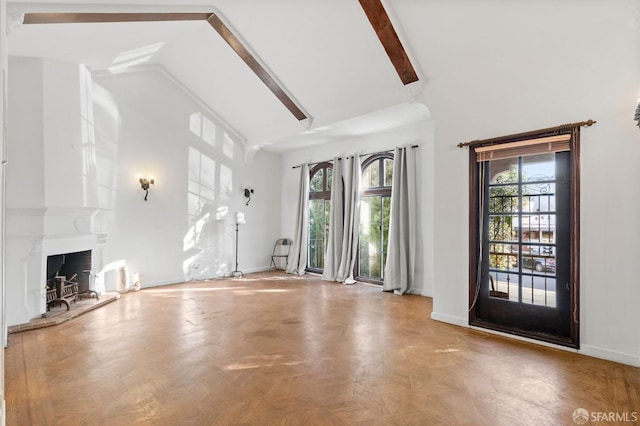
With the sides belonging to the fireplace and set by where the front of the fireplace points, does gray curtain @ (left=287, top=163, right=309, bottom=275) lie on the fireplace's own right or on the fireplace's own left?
on the fireplace's own left

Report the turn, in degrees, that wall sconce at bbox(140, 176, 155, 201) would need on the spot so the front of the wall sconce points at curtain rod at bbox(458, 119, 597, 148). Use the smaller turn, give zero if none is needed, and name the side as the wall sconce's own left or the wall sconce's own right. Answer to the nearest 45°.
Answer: approximately 45° to the wall sconce's own left

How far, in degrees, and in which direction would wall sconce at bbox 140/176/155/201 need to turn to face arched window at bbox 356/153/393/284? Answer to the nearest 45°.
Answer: approximately 90° to its left

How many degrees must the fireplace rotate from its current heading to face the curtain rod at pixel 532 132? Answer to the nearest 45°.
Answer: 0° — it already faces it

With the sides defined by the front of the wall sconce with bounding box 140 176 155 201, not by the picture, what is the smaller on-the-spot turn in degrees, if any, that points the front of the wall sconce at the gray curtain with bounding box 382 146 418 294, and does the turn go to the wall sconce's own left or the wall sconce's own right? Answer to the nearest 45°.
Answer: approximately 45° to the wall sconce's own left

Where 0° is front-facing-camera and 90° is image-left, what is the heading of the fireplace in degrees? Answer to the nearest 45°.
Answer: approximately 315°

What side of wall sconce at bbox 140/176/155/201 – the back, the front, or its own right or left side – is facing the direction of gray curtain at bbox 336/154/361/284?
left

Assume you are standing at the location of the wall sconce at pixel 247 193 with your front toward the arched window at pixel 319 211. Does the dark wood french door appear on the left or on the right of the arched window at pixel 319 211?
right
